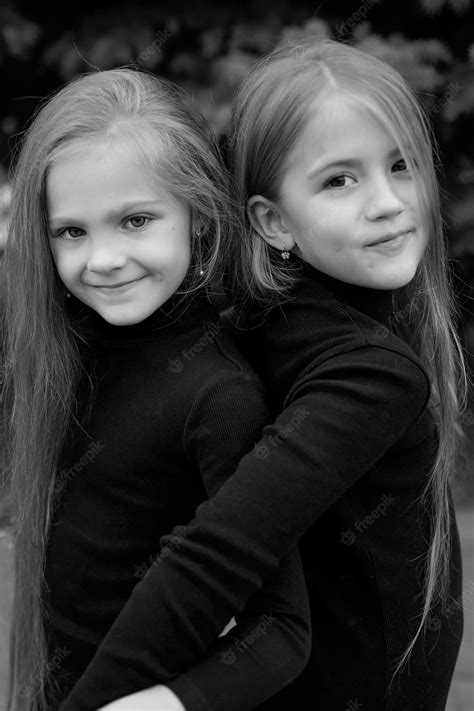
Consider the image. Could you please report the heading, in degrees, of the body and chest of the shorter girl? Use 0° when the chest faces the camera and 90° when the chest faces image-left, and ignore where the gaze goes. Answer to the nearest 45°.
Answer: approximately 45°
